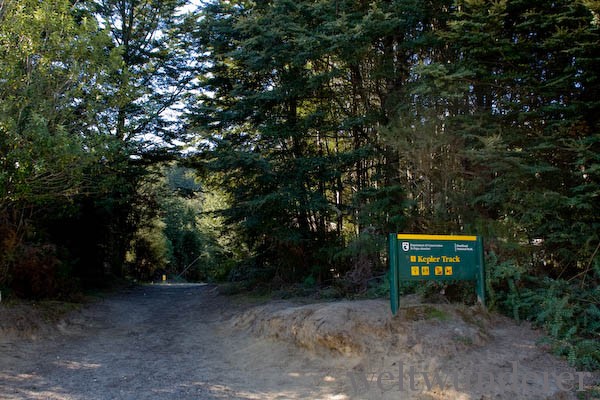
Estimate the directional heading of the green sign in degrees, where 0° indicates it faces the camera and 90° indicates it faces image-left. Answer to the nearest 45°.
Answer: approximately 315°
